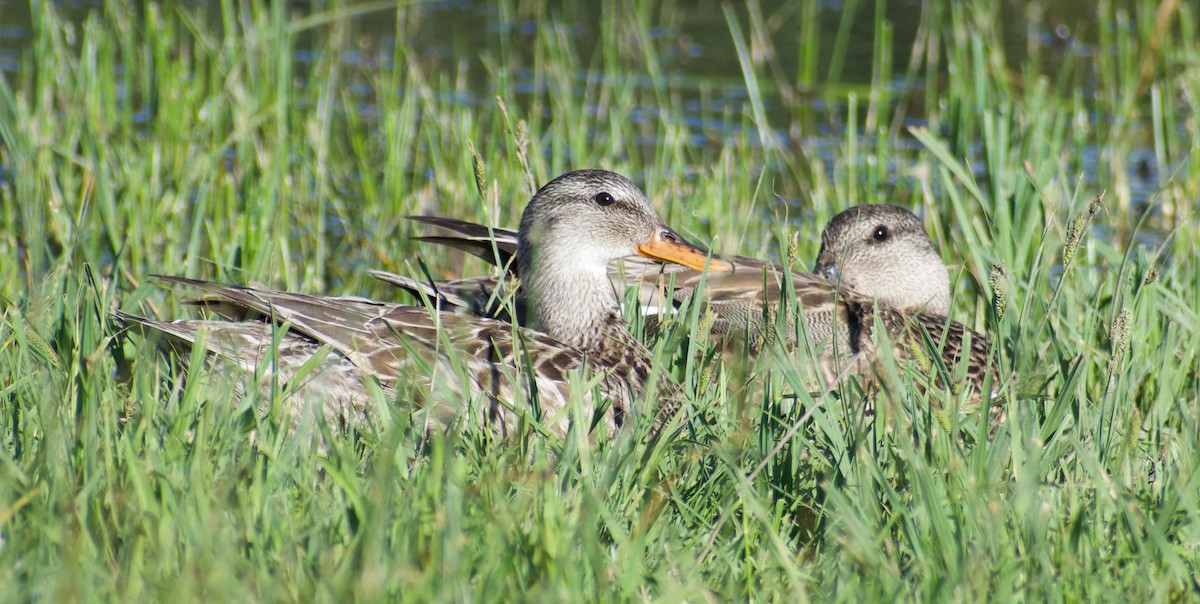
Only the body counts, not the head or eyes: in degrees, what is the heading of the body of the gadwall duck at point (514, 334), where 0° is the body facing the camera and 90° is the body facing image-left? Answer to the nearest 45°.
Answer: approximately 270°

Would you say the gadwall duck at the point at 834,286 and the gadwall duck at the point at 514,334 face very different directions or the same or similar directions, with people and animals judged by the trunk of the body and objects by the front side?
same or similar directions

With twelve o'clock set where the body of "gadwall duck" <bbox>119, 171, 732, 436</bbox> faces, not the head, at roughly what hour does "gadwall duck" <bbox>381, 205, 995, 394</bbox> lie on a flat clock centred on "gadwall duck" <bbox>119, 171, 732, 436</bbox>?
"gadwall duck" <bbox>381, 205, 995, 394</bbox> is roughly at 11 o'clock from "gadwall duck" <bbox>119, 171, 732, 436</bbox>.

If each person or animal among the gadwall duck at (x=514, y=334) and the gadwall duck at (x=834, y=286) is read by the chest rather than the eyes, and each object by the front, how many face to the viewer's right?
2

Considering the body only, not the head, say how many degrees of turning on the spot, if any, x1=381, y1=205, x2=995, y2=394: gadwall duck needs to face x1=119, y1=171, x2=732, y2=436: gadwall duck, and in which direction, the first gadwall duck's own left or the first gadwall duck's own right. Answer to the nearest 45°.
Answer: approximately 135° to the first gadwall duck's own right

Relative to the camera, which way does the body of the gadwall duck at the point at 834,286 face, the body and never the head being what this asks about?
to the viewer's right
